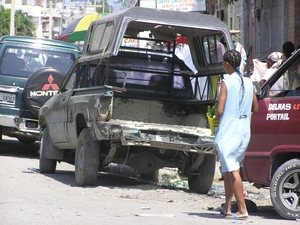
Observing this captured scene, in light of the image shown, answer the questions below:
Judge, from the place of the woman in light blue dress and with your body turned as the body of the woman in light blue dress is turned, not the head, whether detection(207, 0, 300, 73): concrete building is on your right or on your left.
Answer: on your right

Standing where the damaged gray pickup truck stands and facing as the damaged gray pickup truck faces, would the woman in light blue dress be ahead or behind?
behind

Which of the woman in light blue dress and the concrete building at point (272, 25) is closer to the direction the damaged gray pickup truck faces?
the concrete building

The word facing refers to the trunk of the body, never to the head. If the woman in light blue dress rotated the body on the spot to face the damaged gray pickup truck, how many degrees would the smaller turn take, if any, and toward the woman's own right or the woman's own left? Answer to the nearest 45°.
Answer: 0° — they already face it

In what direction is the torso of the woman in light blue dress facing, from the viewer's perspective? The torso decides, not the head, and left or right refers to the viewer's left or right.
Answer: facing away from the viewer and to the left of the viewer

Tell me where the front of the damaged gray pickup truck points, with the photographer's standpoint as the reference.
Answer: facing away from the viewer and to the left of the viewer
